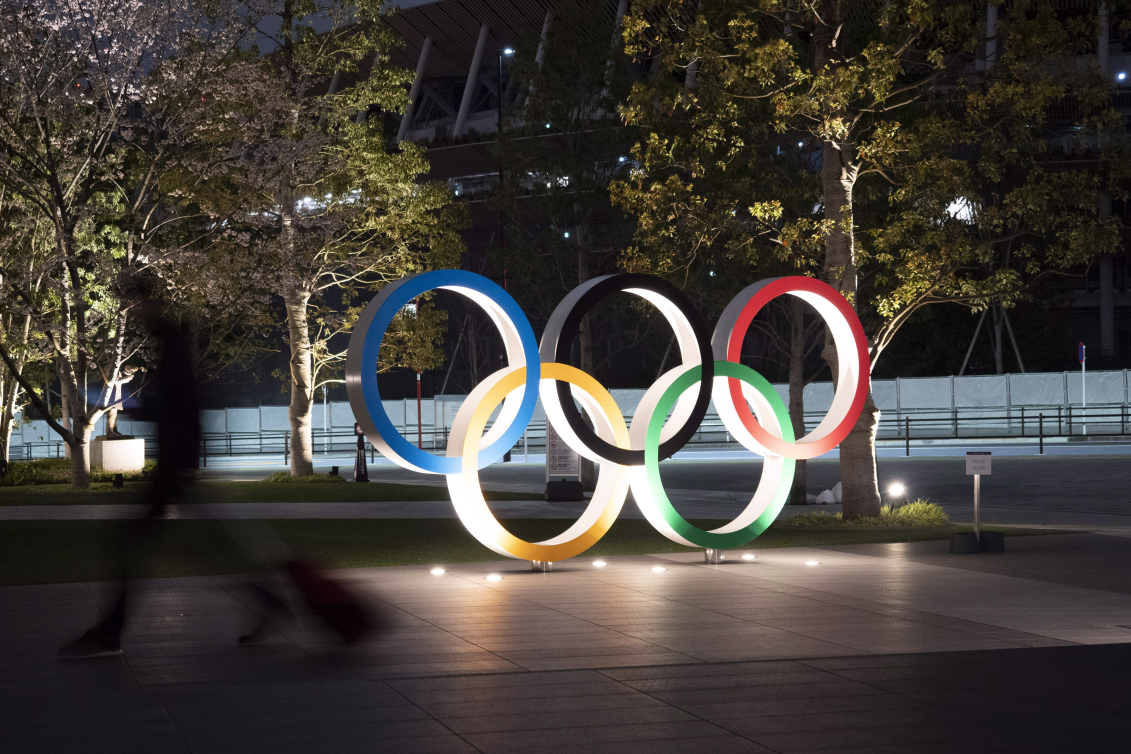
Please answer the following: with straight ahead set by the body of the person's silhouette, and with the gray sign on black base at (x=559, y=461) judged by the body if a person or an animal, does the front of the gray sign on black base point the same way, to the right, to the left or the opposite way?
to the left

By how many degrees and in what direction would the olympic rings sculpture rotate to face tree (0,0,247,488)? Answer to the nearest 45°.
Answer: approximately 180°

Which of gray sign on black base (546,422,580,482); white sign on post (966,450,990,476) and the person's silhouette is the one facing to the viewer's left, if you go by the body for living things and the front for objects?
the person's silhouette

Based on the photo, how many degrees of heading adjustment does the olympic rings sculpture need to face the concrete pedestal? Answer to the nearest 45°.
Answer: approximately 180°

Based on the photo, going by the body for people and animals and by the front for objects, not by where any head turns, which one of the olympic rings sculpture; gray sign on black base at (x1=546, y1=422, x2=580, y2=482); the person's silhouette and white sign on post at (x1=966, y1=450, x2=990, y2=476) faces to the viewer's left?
the person's silhouette

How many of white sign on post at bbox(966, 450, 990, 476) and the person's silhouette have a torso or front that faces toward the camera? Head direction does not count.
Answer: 1

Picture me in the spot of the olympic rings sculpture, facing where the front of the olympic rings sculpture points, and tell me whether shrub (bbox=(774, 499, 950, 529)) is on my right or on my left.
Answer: on my left

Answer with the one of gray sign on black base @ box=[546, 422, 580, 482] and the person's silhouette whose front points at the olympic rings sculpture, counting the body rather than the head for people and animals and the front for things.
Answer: the gray sign on black base

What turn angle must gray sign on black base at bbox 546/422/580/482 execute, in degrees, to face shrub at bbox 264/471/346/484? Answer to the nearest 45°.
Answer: approximately 135° to its right

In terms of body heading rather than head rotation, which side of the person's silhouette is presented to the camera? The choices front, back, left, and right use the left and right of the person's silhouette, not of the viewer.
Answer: left

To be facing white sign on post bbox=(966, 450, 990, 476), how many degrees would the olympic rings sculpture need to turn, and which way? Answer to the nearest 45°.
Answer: approximately 45° to its left

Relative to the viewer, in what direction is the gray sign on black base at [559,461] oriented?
toward the camera

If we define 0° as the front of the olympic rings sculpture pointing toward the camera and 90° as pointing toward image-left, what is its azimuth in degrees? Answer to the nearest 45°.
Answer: approximately 315°

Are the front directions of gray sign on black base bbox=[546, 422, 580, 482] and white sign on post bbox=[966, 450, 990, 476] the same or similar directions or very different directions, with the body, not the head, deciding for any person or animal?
same or similar directions

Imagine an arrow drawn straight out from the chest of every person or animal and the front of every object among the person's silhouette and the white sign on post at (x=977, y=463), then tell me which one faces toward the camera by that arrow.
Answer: the white sign on post

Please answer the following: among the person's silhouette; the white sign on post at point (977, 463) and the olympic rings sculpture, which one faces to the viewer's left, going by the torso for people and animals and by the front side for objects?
the person's silhouette

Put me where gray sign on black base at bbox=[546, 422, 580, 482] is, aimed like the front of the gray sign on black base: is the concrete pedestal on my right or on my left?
on my right
